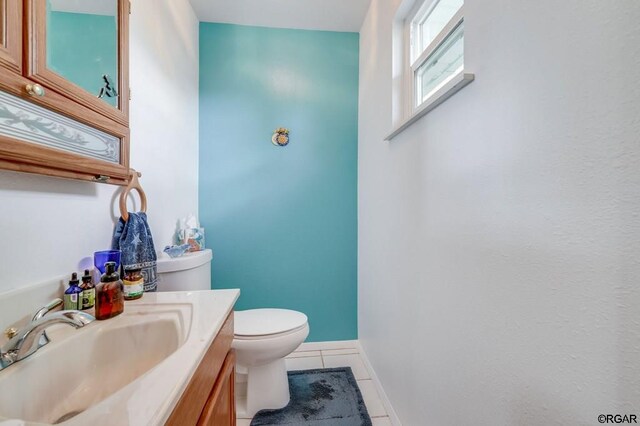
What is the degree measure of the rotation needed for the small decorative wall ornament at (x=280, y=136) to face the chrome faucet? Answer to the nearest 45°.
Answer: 0° — it already faces it

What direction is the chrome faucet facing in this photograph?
to the viewer's right

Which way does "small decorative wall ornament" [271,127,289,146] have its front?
toward the camera

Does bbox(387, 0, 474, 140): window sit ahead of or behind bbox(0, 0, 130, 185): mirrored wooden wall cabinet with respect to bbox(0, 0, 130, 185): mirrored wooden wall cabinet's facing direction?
ahead

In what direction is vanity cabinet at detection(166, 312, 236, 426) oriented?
to the viewer's right
